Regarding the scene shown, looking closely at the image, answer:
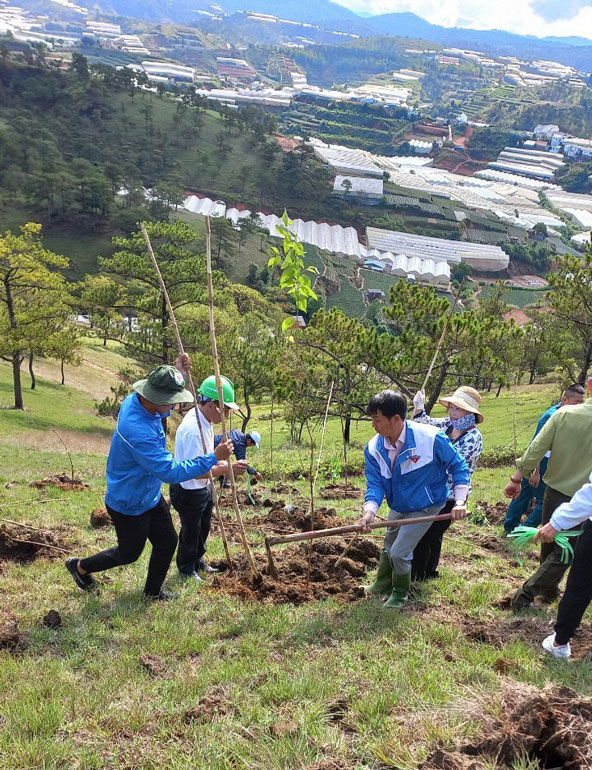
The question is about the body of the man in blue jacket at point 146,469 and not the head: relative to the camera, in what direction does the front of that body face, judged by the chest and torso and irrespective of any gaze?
to the viewer's right

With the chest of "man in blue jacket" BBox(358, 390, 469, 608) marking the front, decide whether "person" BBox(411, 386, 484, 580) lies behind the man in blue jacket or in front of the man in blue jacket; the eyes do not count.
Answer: behind

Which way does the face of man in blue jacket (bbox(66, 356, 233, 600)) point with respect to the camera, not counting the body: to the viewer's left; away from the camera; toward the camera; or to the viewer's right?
to the viewer's right

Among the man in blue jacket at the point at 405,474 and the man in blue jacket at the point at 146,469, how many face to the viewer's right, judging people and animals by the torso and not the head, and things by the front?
1

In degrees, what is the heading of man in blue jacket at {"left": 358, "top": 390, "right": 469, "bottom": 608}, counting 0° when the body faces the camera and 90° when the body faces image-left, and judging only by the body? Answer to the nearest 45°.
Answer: approximately 45°

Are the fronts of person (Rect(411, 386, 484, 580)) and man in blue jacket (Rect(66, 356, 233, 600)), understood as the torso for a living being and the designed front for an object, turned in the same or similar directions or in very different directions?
very different directions

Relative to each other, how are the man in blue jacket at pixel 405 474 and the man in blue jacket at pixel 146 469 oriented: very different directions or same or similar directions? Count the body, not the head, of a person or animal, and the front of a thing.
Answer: very different directions
